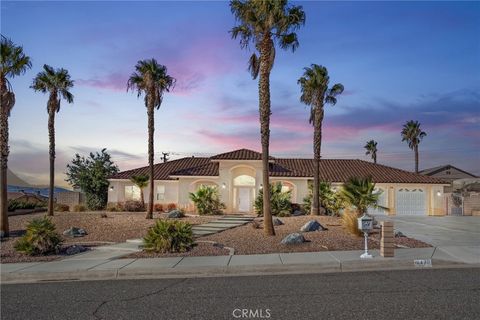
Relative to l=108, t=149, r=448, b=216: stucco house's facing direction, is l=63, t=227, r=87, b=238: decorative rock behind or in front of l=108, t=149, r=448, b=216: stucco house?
in front

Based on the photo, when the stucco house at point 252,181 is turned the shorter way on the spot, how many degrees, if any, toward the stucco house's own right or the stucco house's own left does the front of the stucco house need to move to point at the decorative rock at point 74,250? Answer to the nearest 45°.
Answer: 0° — it already faces it

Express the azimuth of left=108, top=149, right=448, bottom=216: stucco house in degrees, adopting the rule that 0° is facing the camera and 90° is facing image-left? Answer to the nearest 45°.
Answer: approximately 0°

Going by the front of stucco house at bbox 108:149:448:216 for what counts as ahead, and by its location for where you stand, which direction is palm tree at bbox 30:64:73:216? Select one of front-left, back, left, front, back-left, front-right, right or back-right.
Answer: front-right

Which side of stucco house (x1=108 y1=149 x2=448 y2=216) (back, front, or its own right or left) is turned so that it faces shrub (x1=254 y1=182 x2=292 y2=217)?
front

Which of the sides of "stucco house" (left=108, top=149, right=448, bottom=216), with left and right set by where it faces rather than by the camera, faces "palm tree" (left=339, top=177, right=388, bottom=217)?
front

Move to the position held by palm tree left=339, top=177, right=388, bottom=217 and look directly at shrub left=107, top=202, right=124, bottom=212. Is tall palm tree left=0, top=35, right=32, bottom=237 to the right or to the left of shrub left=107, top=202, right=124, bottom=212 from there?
left

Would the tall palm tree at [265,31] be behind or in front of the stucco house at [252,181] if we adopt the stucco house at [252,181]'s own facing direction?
in front
